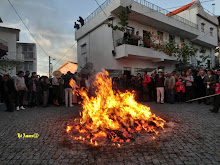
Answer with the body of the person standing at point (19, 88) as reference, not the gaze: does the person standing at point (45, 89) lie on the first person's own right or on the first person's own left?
on the first person's own left

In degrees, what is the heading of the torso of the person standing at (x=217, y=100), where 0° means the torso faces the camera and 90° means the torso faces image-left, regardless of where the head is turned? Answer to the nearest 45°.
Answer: approximately 90°

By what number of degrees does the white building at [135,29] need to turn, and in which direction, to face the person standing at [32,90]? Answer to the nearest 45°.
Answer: approximately 90° to its right

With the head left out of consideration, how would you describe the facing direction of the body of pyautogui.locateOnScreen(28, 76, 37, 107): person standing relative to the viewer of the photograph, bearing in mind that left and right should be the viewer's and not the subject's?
facing the viewer and to the right of the viewer

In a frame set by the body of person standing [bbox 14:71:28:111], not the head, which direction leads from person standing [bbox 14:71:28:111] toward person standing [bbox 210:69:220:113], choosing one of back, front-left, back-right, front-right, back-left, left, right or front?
front

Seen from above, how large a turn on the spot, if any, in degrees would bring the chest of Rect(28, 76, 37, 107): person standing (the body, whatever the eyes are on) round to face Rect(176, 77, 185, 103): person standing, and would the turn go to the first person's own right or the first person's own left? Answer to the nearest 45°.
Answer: approximately 45° to the first person's own left

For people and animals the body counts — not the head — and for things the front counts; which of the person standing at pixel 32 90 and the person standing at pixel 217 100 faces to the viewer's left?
the person standing at pixel 217 100

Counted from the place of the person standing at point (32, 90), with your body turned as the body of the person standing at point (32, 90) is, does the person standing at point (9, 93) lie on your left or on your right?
on your right

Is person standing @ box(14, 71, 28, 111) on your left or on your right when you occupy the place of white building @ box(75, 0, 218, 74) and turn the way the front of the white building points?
on your right
